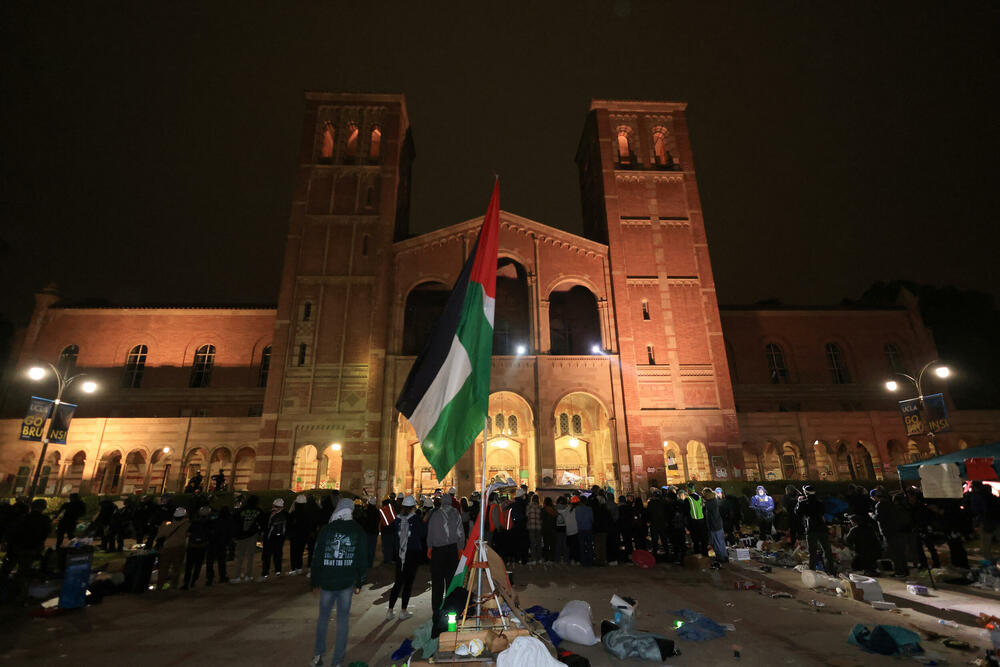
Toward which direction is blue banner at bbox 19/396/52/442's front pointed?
toward the camera

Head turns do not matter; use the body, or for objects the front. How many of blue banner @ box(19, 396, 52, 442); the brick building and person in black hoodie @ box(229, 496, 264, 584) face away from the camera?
1

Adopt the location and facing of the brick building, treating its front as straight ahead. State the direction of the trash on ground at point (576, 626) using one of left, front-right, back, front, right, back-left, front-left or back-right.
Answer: front

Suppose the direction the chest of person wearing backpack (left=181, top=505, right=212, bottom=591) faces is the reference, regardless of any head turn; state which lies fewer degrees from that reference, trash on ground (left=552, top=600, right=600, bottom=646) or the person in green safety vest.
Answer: the person in green safety vest

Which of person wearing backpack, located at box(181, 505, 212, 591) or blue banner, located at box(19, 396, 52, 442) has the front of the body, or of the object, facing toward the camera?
the blue banner

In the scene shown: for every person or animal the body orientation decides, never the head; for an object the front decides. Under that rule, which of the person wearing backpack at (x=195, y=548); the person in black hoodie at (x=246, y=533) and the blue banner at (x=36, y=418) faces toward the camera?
the blue banner

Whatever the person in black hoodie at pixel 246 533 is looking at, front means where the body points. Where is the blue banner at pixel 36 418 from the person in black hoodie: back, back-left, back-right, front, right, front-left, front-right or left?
front-left

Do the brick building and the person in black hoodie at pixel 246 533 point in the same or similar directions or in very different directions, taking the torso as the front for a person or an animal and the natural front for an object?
very different directions

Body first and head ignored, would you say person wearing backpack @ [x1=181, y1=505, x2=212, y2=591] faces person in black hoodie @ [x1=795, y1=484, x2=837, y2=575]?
no

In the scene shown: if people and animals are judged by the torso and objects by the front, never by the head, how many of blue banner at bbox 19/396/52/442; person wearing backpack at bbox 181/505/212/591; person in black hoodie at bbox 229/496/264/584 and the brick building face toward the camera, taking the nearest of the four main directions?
2

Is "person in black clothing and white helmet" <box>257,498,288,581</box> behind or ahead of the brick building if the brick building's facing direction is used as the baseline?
ahead

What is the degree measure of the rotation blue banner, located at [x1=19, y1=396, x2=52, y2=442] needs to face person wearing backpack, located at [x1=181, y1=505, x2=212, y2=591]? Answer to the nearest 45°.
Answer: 0° — it already faces them

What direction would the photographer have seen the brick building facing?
facing the viewer

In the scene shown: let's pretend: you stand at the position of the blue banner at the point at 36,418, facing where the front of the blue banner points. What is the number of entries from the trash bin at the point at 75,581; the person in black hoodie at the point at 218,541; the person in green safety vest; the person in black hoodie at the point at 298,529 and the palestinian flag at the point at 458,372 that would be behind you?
0

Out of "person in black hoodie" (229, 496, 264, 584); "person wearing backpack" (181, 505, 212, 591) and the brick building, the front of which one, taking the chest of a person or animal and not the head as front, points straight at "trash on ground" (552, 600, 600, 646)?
the brick building

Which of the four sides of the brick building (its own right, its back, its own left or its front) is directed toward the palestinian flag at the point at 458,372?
front

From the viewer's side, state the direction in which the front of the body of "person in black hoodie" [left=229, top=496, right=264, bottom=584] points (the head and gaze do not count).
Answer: away from the camera

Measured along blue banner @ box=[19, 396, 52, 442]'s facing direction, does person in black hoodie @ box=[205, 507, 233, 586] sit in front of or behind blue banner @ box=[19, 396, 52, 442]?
in front

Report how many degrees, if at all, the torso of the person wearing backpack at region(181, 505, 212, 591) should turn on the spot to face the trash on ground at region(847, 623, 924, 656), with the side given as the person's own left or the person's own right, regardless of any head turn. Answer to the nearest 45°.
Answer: approximately 90° to the person's own right

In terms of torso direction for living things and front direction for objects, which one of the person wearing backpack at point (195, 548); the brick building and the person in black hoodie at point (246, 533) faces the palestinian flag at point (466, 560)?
the brick building
